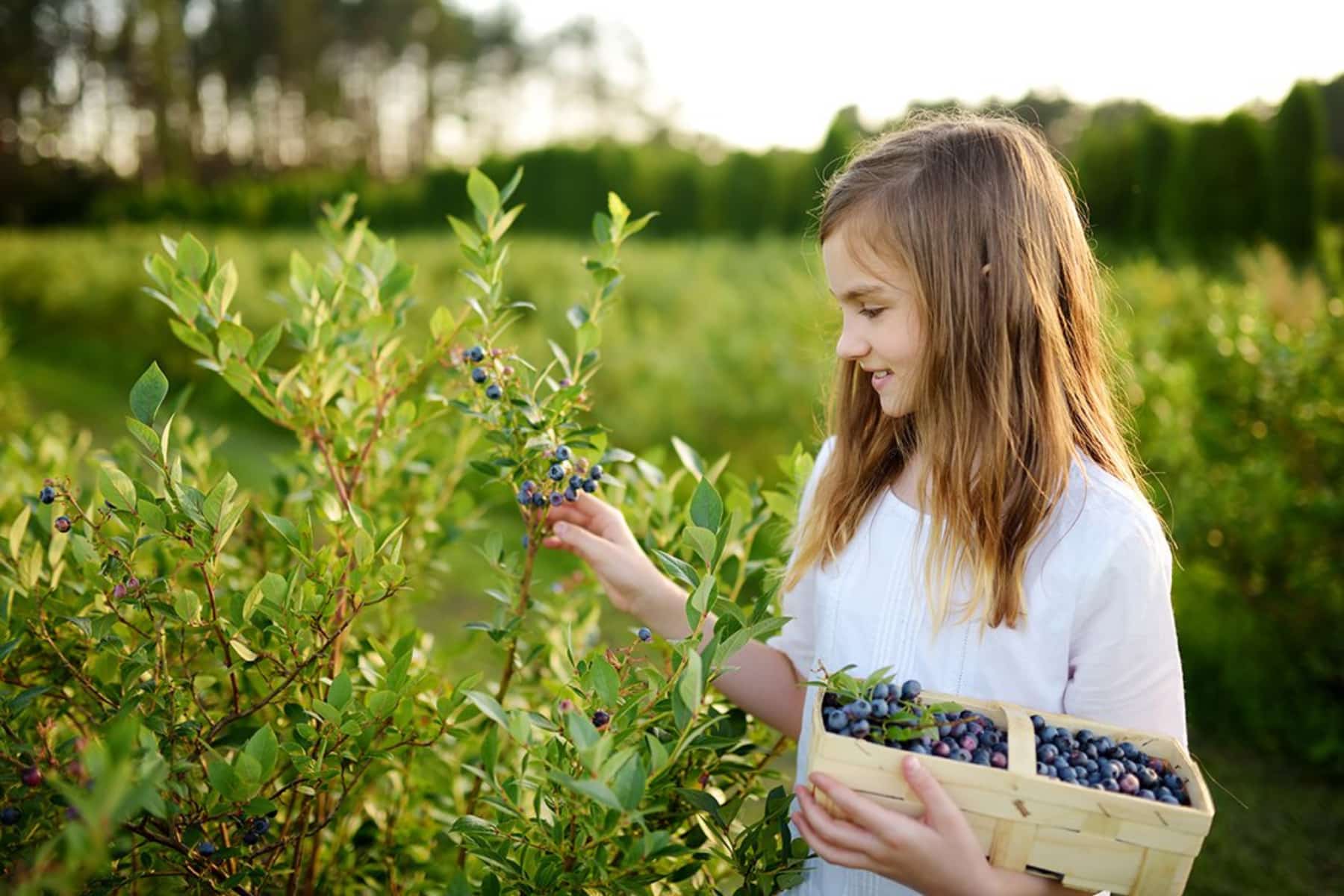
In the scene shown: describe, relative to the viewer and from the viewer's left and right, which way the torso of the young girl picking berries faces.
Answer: facing the viewer and to the left of the viewer

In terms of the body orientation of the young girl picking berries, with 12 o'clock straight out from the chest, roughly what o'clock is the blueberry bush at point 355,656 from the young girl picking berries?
The blueberry bush is roughly at 1 o'clock from the young girl picking berries.
